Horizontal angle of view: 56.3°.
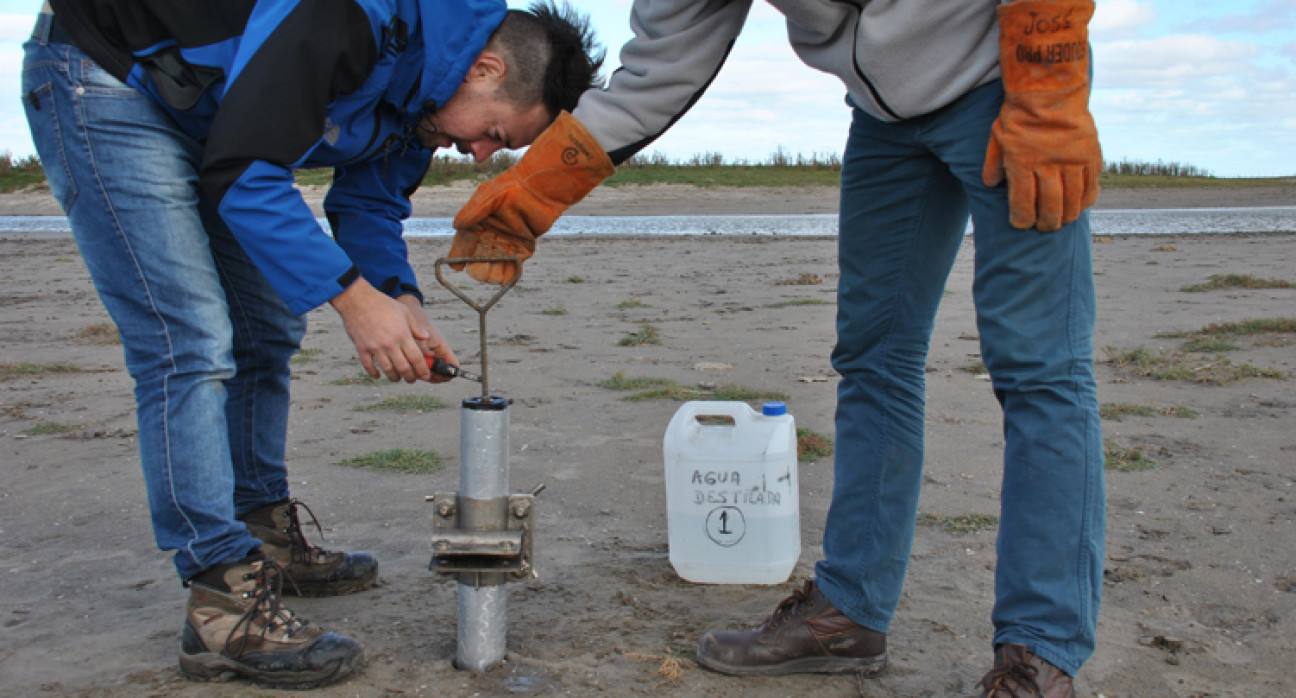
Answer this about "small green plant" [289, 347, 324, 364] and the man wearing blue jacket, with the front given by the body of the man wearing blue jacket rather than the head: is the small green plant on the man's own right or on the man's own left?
on the man's own left

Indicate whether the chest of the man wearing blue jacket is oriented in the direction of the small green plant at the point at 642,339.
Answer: no

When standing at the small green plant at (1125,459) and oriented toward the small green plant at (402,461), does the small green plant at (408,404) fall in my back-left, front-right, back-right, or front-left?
front-right

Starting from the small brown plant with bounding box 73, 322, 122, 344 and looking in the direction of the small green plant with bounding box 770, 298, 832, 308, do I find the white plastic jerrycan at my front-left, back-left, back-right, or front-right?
front-right

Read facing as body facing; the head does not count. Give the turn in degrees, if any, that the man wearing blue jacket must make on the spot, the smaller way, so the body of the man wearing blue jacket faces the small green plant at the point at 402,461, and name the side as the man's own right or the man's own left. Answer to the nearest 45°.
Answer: approximately 90° to the man's own left

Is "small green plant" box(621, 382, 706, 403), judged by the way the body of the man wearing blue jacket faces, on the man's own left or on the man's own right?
on the man's own left

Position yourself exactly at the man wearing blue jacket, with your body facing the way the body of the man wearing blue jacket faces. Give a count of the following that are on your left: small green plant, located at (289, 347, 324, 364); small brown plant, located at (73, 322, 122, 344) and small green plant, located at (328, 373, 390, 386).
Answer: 3

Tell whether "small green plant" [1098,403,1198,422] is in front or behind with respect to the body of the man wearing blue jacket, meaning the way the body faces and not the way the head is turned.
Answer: in front

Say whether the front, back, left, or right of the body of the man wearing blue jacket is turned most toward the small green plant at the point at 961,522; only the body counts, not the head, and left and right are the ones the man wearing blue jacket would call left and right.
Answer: front

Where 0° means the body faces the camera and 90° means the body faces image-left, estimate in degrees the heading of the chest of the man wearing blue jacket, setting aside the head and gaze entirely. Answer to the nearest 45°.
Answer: approximately 270°

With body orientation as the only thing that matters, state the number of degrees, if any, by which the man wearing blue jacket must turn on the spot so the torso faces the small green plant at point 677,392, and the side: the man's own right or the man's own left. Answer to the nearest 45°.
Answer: approximately 45° to the man's own left

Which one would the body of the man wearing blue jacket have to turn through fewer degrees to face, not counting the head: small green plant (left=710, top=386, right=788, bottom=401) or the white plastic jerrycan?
the white plastic jerrycan

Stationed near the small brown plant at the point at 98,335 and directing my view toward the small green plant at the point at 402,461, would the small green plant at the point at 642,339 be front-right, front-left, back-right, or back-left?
front-left

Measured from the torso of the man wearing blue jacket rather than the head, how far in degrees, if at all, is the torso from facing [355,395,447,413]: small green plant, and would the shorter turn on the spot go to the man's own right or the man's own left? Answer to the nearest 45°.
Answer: approximately 90° to the man's own left

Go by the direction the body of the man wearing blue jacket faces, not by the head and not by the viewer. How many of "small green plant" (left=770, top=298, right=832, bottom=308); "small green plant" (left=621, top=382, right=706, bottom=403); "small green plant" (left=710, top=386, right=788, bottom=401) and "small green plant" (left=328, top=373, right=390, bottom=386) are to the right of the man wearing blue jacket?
0

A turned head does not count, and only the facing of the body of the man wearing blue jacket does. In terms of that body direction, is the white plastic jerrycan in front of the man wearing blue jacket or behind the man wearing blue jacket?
in front
